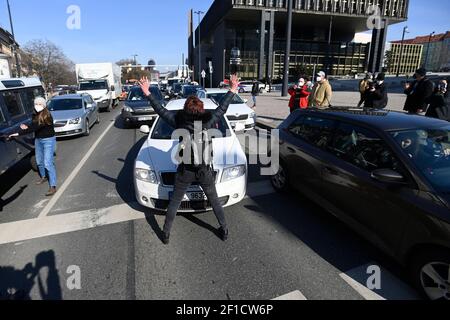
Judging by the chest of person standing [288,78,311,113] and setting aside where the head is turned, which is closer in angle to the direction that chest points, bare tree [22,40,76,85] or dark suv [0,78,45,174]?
the dark suv

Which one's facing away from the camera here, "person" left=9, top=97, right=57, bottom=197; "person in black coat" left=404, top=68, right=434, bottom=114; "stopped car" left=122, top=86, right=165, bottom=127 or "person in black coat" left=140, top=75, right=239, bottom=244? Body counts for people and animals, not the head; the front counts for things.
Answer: "person in black coat" left=140, top=75, right=239, bottom=244

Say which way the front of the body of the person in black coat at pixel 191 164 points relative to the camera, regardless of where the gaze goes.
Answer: away from the camera

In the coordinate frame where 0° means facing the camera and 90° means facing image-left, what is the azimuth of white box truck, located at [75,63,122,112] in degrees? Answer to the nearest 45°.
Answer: approximately 45°

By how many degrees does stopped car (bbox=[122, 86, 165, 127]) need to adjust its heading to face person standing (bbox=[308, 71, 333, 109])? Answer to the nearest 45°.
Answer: approximately 45° to its left

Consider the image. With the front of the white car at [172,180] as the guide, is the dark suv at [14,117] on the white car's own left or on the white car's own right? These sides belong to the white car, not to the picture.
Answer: on the white car's own right

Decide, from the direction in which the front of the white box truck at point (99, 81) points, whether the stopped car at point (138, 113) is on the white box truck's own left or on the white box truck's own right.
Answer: on the white box truck's own left

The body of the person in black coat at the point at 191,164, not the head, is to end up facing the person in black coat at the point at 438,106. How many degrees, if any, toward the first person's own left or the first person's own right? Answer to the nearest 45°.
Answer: approximately 45° to the first person's own right

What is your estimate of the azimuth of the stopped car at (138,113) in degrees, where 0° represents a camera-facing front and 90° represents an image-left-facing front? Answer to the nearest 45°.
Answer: approximately 0°
